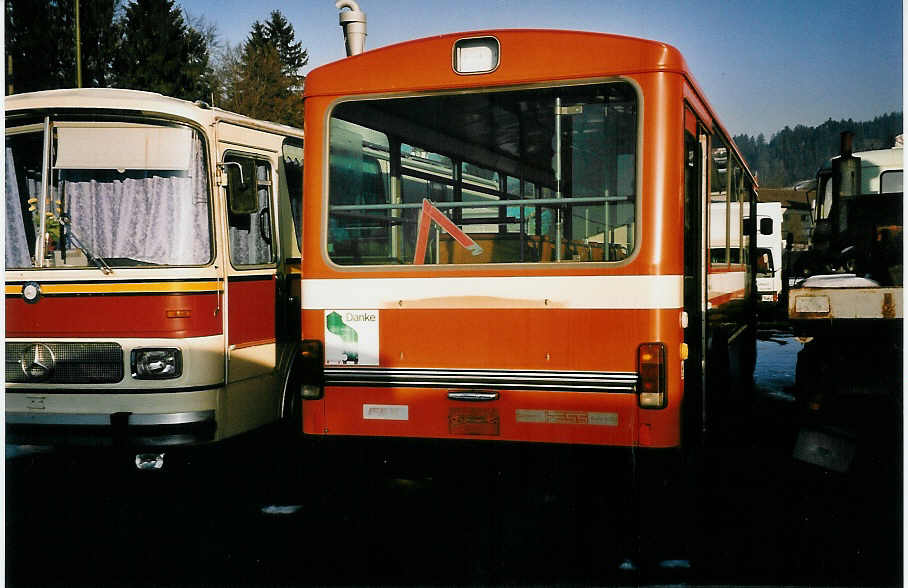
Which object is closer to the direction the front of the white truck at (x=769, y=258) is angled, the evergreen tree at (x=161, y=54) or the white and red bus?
the white and red bus

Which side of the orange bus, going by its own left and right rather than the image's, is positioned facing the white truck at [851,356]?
right

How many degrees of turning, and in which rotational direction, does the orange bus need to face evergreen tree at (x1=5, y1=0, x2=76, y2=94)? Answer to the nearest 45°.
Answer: approximately 45° to its left

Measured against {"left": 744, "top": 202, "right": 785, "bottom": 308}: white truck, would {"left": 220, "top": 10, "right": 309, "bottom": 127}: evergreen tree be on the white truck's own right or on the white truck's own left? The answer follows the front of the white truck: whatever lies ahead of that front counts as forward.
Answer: on the white truck's own right

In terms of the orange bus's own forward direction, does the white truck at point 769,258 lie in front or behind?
in front

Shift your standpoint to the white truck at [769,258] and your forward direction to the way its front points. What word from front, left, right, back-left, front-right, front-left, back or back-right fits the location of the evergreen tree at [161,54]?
right

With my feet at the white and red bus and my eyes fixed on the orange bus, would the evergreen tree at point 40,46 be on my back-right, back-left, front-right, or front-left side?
back-left

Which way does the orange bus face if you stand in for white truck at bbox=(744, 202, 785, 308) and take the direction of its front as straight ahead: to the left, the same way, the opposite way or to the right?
the opposite way

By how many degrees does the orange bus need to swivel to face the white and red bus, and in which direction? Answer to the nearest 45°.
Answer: approximately 90° to its left

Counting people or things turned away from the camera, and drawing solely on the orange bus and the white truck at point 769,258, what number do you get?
1

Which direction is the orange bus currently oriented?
away from the camera

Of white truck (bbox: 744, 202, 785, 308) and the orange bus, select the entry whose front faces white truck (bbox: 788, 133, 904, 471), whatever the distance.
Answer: white truck (bbox: 744, 202, 785, 308)
